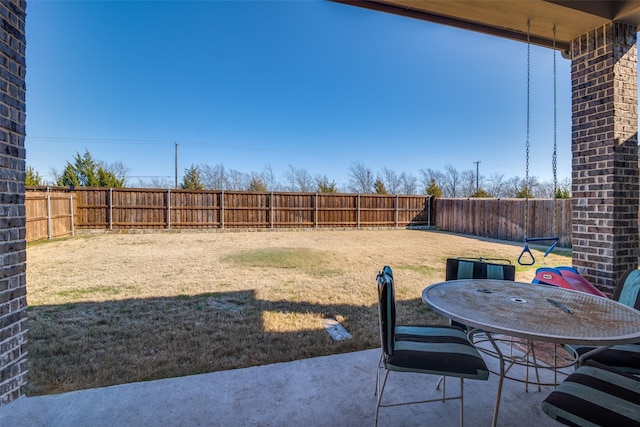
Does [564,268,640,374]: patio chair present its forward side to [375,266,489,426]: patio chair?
yes

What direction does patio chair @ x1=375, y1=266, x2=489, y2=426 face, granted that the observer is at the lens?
facing to the right of the viewer

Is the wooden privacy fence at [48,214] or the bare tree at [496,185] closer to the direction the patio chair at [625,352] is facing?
the wooden privacy fence

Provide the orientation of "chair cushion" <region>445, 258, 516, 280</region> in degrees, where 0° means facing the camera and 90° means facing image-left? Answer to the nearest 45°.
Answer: approximately 0°

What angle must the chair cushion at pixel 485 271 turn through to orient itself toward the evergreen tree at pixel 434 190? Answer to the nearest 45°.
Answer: approximately 180°

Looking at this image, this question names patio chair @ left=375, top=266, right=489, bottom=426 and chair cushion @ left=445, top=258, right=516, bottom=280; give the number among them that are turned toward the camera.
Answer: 1

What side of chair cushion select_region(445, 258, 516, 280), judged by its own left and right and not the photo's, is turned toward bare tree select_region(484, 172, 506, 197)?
back

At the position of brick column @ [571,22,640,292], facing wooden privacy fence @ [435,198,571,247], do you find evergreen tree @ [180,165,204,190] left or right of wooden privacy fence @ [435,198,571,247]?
left

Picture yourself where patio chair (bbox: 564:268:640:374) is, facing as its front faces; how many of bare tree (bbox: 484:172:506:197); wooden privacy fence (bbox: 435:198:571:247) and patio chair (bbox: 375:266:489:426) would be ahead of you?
1

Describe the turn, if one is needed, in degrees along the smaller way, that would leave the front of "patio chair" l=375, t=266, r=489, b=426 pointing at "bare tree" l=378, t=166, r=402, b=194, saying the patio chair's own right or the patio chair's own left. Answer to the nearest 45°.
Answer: approximately 90° to the patio chair's own left

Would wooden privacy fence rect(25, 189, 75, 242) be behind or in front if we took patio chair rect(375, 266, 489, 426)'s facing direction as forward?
behind

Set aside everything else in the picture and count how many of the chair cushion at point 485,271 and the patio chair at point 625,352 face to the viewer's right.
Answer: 0

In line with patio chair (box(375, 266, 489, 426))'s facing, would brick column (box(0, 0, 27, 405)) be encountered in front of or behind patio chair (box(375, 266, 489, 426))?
behind

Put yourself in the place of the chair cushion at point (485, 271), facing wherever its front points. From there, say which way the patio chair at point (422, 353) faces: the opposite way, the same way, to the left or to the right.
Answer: to the left

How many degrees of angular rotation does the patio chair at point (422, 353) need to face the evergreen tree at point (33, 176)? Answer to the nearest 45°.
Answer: approximately 135° to its left

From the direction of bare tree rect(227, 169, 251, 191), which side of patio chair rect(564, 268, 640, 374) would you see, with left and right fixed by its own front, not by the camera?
right

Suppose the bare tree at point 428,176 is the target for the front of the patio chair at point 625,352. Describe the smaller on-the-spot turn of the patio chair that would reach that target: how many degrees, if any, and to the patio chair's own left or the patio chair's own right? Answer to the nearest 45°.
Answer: approximately 90° to the patio chair's own right
